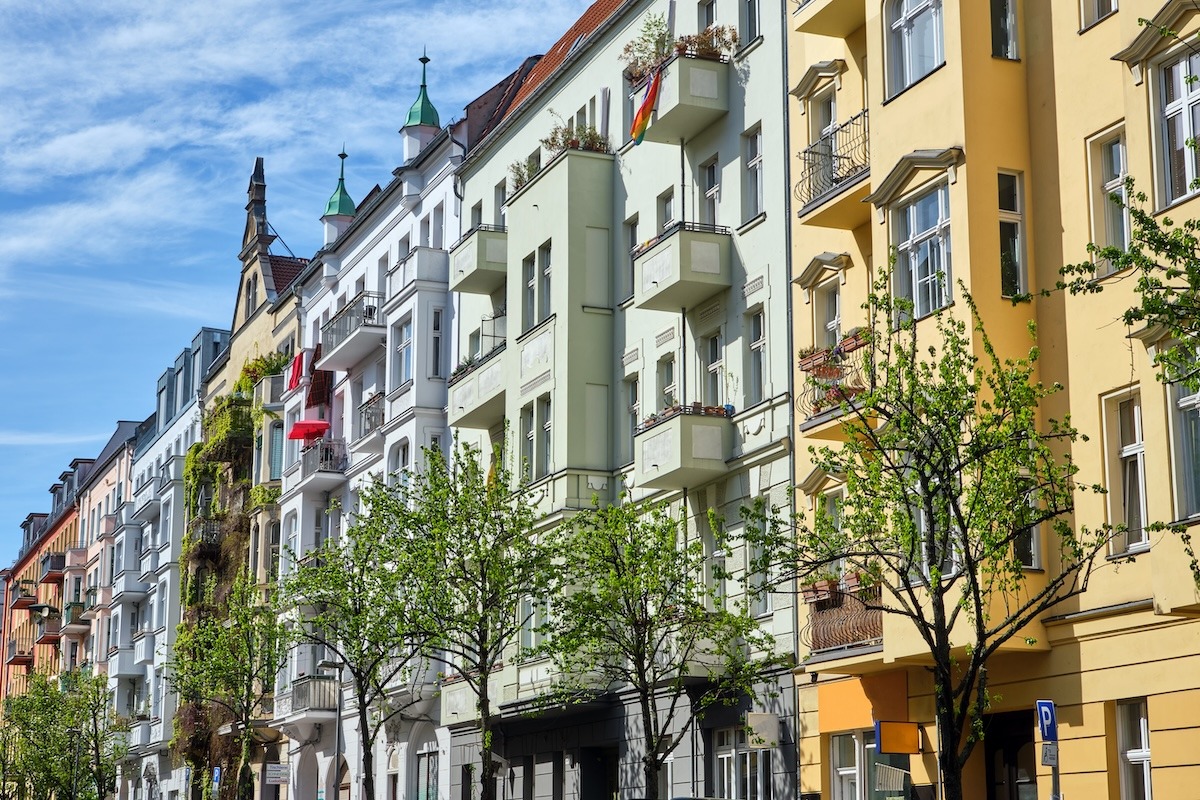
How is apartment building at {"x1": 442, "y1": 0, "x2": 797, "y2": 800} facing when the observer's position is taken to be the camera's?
facing the viewer and to the left of the viewer

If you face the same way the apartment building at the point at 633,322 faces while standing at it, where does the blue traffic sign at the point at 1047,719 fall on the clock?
The blue traffic sign is roughly at 10 o'clock from the apartment building.

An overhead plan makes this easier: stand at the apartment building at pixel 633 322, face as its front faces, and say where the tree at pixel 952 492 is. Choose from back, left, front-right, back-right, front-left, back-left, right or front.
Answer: front-left

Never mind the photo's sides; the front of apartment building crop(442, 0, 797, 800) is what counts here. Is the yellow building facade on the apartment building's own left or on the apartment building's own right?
on the apartment building's own left

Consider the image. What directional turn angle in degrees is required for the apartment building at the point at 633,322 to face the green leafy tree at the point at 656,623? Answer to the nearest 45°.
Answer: approximately 45° to its left
